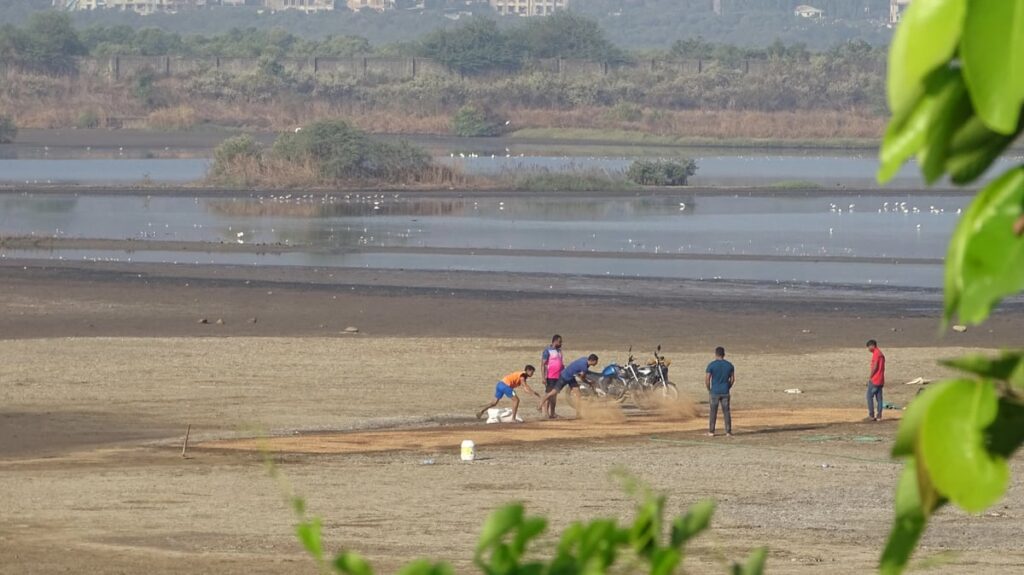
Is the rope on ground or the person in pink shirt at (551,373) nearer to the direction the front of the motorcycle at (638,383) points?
the rope on ground

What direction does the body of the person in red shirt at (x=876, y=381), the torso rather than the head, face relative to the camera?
to the viewer's left

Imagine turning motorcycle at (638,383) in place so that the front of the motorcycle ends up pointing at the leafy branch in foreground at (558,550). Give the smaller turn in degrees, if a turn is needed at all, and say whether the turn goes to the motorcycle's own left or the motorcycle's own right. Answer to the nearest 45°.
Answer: approximately 45° to the motorcycle's own right

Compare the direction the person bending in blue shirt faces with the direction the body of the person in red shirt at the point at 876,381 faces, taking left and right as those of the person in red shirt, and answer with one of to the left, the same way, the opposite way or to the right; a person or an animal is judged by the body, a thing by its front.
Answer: the opposite way

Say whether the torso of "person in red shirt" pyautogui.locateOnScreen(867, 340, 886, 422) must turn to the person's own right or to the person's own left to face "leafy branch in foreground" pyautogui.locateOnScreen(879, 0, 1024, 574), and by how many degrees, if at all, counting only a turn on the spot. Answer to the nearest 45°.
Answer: approximately 90° to the person's own left

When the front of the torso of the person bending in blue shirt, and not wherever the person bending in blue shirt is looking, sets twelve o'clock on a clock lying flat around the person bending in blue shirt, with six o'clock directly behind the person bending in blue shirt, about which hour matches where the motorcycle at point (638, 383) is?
The motorcycle is roughly at 11 o'clock from the person bending in blue shirt.

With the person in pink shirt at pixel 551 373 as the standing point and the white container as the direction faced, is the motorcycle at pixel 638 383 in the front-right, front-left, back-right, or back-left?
back-left

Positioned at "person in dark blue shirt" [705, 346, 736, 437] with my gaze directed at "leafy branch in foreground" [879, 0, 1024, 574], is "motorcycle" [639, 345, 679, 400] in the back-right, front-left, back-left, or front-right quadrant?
back-right
